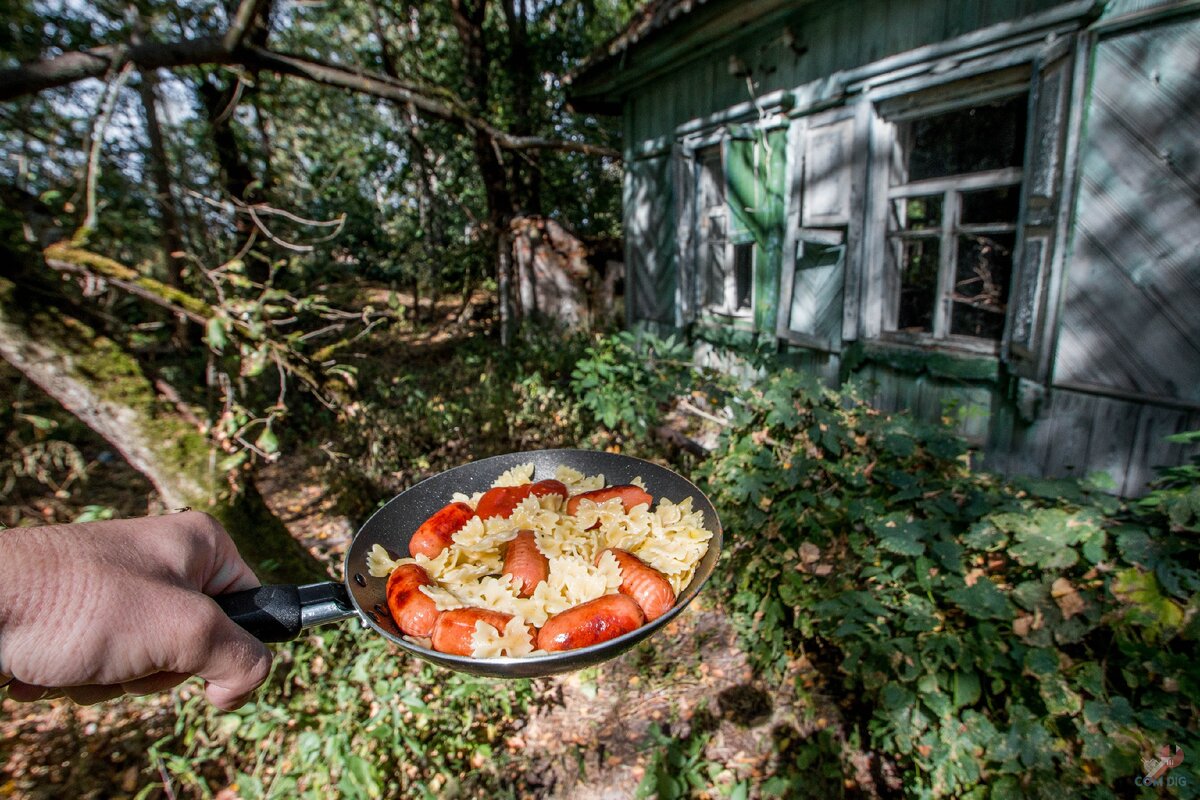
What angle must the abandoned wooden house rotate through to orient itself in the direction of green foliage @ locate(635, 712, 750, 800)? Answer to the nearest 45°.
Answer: approximately 45° to its left

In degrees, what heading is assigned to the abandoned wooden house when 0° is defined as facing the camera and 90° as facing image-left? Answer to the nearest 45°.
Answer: approximately 45°

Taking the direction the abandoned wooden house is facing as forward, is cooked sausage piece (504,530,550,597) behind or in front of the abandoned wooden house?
in front

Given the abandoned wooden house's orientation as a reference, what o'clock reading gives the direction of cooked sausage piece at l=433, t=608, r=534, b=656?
The cooked sausage piece is roughly at 11 o'clock from the abandoned wooden house.

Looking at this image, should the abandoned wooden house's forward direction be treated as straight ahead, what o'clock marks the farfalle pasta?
The farfalle pasta is roughly at 11 o'clock from the abandoned wooden house.

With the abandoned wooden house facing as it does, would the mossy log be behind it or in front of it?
in front

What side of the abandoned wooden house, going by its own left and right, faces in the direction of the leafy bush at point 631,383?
front
